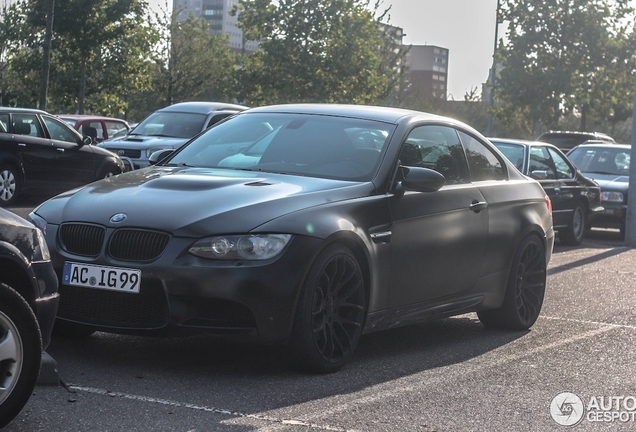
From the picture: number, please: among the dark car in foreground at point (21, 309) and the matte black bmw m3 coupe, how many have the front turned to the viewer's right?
1

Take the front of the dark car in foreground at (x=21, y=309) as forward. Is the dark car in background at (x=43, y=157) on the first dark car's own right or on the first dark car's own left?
on the first dark car's own left

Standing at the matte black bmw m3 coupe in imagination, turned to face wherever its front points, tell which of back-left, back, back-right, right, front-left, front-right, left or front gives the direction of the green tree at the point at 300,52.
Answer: back-right

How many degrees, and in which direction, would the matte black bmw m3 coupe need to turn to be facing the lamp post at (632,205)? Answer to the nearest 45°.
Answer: approximately 180°

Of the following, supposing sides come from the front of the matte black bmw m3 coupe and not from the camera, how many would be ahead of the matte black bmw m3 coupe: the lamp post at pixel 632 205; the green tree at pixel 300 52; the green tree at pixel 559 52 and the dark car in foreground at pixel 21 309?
1

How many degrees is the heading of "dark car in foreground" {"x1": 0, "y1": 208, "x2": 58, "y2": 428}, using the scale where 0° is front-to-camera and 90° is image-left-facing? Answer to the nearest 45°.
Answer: approximately 270°

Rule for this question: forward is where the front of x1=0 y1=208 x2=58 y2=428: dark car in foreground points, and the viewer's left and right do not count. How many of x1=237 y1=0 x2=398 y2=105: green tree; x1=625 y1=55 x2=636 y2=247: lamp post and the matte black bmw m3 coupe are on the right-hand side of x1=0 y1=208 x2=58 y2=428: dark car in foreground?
0

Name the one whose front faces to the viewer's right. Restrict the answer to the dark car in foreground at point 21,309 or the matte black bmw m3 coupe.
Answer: the dark car in foreground

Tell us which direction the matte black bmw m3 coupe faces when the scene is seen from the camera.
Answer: facing the viewer and to the left of the viewer

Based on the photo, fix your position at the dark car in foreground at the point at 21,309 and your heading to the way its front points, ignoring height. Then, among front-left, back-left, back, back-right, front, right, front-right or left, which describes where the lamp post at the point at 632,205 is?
front-left

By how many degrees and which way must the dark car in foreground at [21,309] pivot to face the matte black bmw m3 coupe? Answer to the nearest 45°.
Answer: approximately 45° to its left
